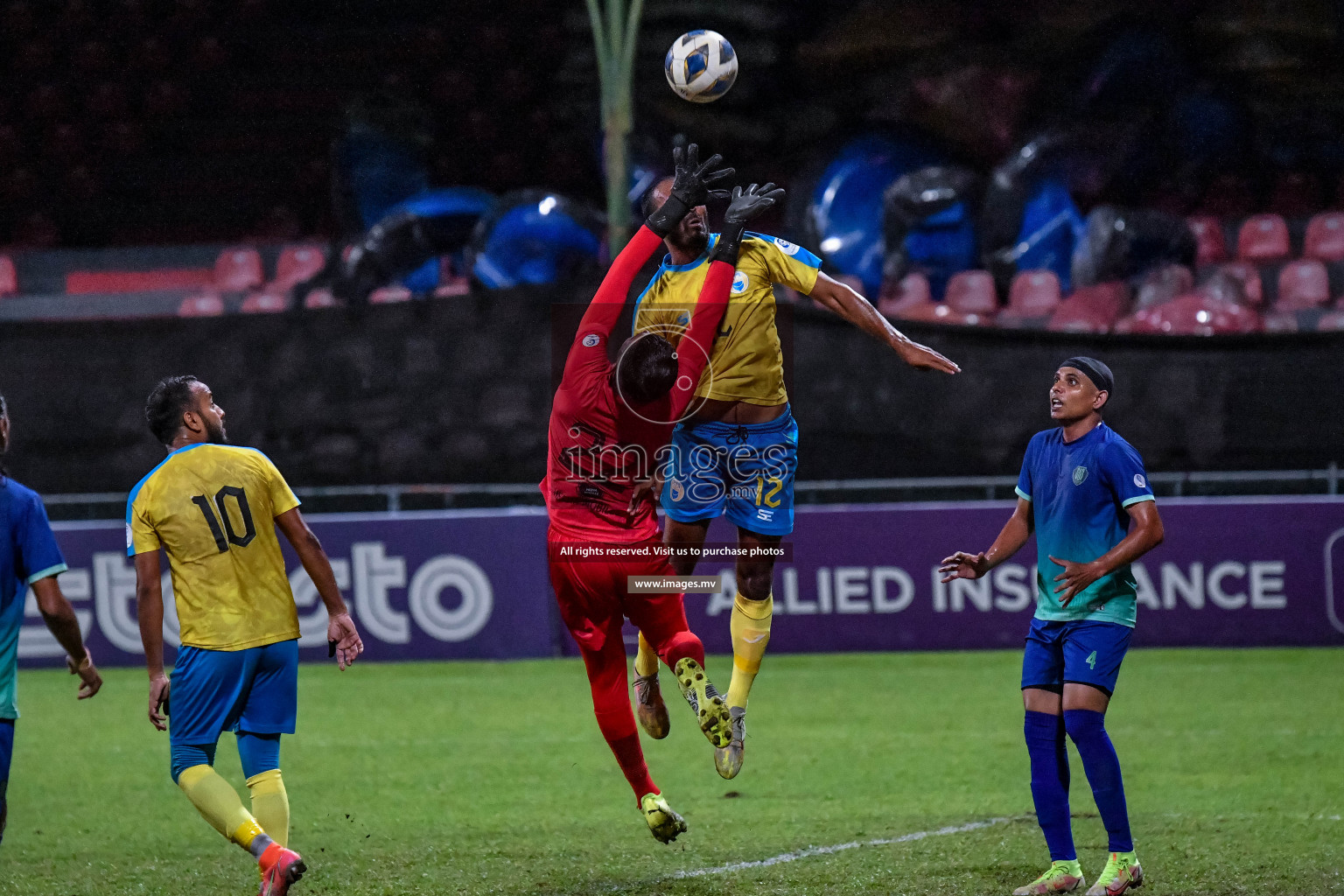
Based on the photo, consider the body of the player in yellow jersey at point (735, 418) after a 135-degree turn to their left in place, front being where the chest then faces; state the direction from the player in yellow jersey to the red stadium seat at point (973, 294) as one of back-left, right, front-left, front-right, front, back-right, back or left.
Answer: front-left

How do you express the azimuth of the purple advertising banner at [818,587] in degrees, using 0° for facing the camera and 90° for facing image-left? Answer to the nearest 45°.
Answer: approximately 0°

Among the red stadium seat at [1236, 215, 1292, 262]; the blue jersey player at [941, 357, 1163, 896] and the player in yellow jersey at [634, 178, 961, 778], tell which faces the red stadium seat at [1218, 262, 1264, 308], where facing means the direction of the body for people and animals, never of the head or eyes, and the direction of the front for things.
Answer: the red stadium seat at [1236, 215, 1292, 262]

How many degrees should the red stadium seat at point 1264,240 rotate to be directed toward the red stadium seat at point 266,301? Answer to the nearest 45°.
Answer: approximately 90° to its right

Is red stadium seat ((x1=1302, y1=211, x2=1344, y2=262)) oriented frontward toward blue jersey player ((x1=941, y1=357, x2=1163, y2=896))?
yes

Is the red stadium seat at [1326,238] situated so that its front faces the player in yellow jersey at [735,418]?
yes

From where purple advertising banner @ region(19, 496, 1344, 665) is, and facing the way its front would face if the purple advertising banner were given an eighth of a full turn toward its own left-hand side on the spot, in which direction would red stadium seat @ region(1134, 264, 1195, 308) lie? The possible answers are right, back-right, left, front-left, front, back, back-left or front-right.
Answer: left

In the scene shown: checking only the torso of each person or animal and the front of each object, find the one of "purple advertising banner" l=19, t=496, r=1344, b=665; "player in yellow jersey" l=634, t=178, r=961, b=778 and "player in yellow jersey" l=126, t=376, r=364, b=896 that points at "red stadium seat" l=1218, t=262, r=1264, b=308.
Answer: "player in yellow jersey" l=126, t=376, r=364, b=896
